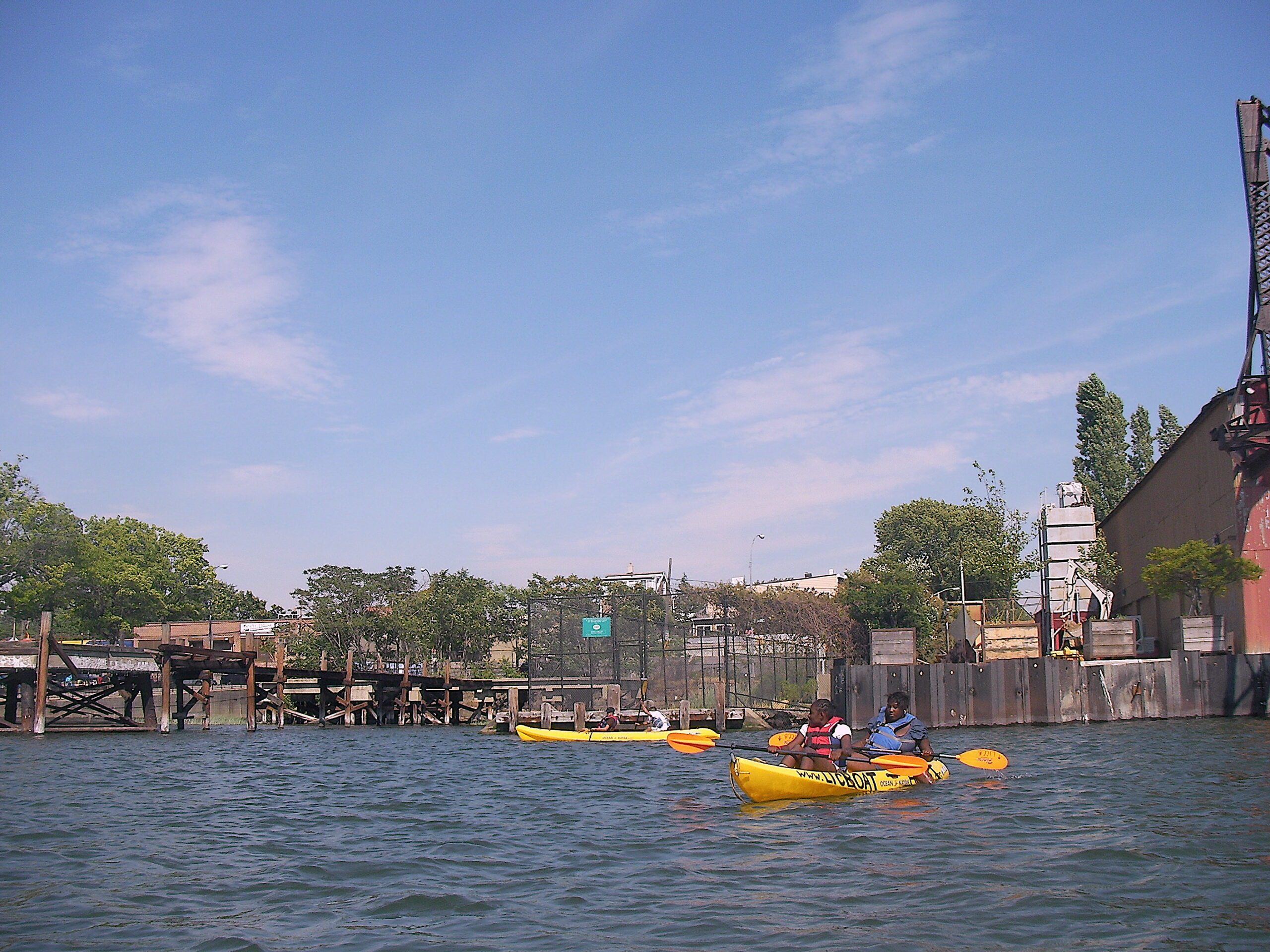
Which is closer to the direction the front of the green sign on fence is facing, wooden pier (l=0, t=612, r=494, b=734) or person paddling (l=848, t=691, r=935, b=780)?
the person paddling

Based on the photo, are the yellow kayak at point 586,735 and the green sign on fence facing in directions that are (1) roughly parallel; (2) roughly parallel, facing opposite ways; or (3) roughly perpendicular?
roughly perpendicular

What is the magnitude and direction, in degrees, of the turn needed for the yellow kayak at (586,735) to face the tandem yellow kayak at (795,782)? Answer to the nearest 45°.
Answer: approximately 90° to its left

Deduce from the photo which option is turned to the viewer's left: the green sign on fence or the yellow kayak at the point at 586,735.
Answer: the yellow kayak

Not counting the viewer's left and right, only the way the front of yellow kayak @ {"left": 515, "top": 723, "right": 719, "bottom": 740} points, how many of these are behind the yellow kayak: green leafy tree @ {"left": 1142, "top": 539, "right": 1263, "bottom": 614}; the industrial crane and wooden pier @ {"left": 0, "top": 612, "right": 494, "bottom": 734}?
2

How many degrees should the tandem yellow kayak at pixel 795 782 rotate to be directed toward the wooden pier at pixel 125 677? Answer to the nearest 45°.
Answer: approximately 90° to its right

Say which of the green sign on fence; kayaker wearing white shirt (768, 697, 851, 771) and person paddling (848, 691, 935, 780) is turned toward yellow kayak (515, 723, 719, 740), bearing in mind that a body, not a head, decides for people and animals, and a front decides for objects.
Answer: the green sign on fence

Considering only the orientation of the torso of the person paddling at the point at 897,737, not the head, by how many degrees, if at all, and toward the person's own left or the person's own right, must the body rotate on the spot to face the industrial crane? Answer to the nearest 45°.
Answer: approximately 180°

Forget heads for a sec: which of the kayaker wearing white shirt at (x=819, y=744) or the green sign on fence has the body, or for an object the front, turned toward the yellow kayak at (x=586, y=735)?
the green sign on fence

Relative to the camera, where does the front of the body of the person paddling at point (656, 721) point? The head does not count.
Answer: to the viewer's left

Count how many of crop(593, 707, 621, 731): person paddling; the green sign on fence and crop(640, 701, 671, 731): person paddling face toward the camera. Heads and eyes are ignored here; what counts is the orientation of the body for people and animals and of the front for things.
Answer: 1
